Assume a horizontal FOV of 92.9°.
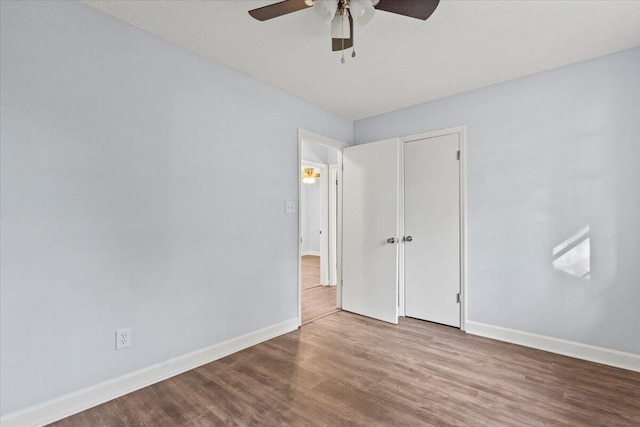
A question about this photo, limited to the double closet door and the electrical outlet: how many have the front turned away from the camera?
0

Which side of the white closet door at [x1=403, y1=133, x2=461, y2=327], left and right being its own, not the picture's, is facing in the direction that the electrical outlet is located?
front

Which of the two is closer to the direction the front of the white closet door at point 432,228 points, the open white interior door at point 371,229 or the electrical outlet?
the electrical outlet

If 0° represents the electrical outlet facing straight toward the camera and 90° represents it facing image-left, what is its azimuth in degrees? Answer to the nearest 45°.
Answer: approximately 315°

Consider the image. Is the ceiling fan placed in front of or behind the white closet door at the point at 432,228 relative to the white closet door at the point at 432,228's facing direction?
in front

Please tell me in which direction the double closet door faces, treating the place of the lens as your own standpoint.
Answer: facing the viewer and to the left of the viewer

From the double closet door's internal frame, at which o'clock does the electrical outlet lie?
The electrical outlet is roughly at 12 o'clock from the double closet door.

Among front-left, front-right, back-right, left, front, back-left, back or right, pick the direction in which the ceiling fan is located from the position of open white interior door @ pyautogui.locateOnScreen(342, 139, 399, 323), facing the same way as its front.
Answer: front-left

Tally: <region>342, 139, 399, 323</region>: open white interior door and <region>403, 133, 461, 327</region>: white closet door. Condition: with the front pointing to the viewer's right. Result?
0

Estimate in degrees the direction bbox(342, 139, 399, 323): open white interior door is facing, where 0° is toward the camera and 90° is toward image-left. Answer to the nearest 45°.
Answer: approximately 45°

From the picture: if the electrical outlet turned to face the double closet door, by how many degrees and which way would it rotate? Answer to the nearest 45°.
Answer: approximately 45° to its left

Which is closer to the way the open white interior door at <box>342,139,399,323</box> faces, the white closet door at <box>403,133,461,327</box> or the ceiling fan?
the ceiling fan

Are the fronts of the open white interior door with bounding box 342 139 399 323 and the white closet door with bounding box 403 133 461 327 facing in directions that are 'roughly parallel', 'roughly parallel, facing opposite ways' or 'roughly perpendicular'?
roughly parallel
